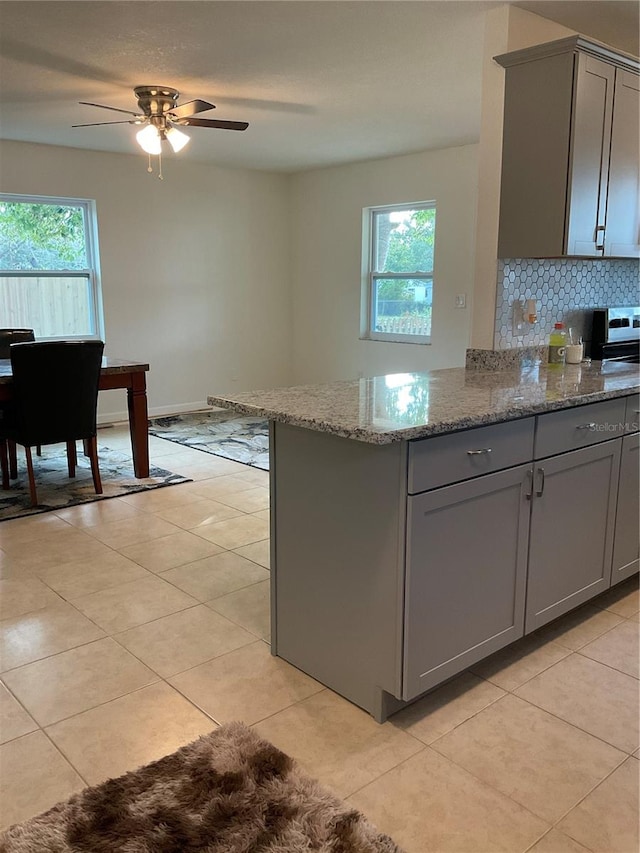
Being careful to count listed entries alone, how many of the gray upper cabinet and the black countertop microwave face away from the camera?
0

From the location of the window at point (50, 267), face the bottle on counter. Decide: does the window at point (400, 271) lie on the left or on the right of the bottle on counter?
left

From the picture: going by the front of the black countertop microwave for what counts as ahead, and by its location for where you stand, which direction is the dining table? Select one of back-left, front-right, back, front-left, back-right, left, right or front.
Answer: back-right

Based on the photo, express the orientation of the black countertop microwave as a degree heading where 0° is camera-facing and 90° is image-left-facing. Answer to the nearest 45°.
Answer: approximately 315°

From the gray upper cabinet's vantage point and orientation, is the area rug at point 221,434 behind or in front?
behind

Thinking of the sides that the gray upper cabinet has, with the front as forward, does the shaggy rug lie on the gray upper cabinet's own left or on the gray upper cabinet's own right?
on the gray upper cabinet's own right
